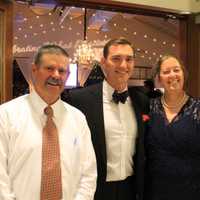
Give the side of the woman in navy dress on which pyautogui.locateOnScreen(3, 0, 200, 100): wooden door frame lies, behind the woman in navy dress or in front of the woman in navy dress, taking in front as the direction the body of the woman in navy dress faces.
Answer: behind

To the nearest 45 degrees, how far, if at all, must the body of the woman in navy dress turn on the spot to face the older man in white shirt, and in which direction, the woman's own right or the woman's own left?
approximately 45° to the woman's own right

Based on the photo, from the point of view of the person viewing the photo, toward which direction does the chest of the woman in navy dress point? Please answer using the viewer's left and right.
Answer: facing the viewer

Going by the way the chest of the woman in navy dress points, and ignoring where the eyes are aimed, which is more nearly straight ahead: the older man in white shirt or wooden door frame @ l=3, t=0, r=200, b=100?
the older man in white shirt

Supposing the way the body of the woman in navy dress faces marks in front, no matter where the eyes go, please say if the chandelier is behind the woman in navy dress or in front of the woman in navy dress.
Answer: behind
